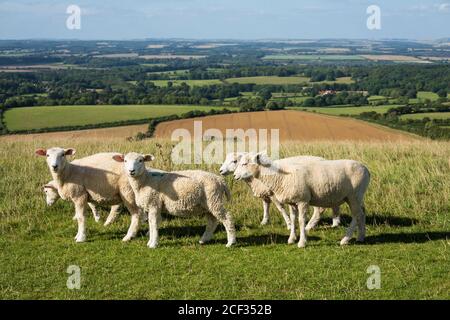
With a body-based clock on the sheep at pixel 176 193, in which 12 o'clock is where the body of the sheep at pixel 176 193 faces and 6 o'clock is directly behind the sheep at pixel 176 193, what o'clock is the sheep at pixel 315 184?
the sheep at pixel 315 184 is roughly at 6 o'clock from the sheep at pixel 176 193.

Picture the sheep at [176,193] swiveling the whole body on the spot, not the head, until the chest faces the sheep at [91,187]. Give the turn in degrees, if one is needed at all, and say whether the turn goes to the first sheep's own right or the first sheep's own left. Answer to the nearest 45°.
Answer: approximately 45° to the first sheep's own right

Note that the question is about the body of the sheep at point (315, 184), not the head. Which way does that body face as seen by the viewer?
to the viewer's left

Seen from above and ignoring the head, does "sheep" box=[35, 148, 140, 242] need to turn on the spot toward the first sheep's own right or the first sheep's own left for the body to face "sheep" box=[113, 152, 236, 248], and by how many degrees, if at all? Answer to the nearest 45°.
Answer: approximately 135° to the first sheep's own left

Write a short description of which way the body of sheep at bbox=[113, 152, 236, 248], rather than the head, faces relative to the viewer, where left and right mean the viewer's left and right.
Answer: facing to the left of the viewer

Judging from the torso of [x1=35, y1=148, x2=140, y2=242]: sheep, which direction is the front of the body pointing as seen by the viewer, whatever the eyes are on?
to the viewer's left

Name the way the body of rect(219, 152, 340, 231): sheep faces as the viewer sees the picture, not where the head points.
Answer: to the viewer's left
